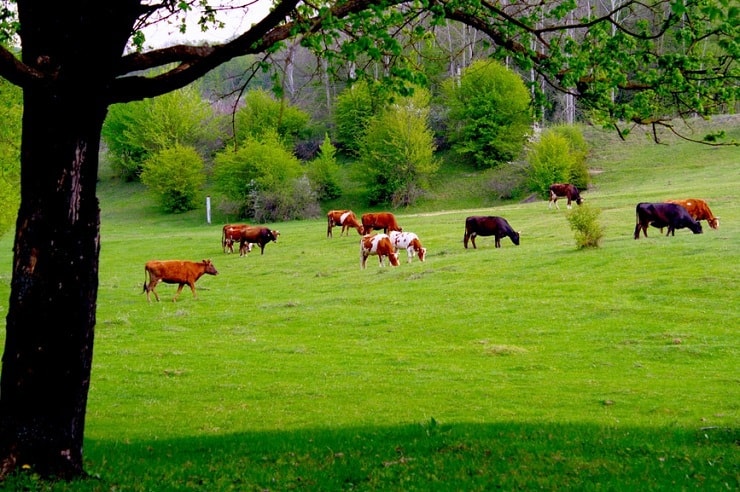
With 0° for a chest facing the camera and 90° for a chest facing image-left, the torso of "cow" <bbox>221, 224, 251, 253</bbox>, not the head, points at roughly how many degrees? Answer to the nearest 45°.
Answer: approximately 270°

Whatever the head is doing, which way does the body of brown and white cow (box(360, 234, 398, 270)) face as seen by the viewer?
to the viewer's right

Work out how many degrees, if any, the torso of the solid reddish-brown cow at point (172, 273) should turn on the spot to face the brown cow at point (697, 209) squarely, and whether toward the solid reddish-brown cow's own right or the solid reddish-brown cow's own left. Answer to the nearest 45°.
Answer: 0° — it already faces it

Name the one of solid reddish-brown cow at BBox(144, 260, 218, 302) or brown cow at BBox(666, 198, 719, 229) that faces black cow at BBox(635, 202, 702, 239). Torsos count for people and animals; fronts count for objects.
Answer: the solid reddish-brown cow

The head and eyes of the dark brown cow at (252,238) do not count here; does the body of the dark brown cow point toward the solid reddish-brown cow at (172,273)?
no

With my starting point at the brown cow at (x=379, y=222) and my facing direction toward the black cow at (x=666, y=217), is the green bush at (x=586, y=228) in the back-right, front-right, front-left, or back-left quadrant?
front-right

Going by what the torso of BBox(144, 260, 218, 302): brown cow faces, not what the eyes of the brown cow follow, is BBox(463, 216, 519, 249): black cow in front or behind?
in front

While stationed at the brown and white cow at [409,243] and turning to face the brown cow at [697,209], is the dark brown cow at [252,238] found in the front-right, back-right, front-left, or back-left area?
back-left

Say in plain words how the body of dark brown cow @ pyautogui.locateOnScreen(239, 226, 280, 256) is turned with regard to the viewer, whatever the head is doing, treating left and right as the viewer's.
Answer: facing to the right of the viewer

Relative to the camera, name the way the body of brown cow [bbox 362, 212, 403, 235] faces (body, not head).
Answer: to the viewer's right

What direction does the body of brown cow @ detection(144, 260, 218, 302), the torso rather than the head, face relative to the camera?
to the viewer's right

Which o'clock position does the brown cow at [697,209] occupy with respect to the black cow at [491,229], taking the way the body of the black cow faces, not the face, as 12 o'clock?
The brown cow is roughly at 12 o'clock from the black cow.

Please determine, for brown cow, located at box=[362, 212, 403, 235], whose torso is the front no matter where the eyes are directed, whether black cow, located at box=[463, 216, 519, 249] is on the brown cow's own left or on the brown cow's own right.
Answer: on the brown cow's own right

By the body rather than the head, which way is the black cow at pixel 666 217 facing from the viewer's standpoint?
to the viewer's right
